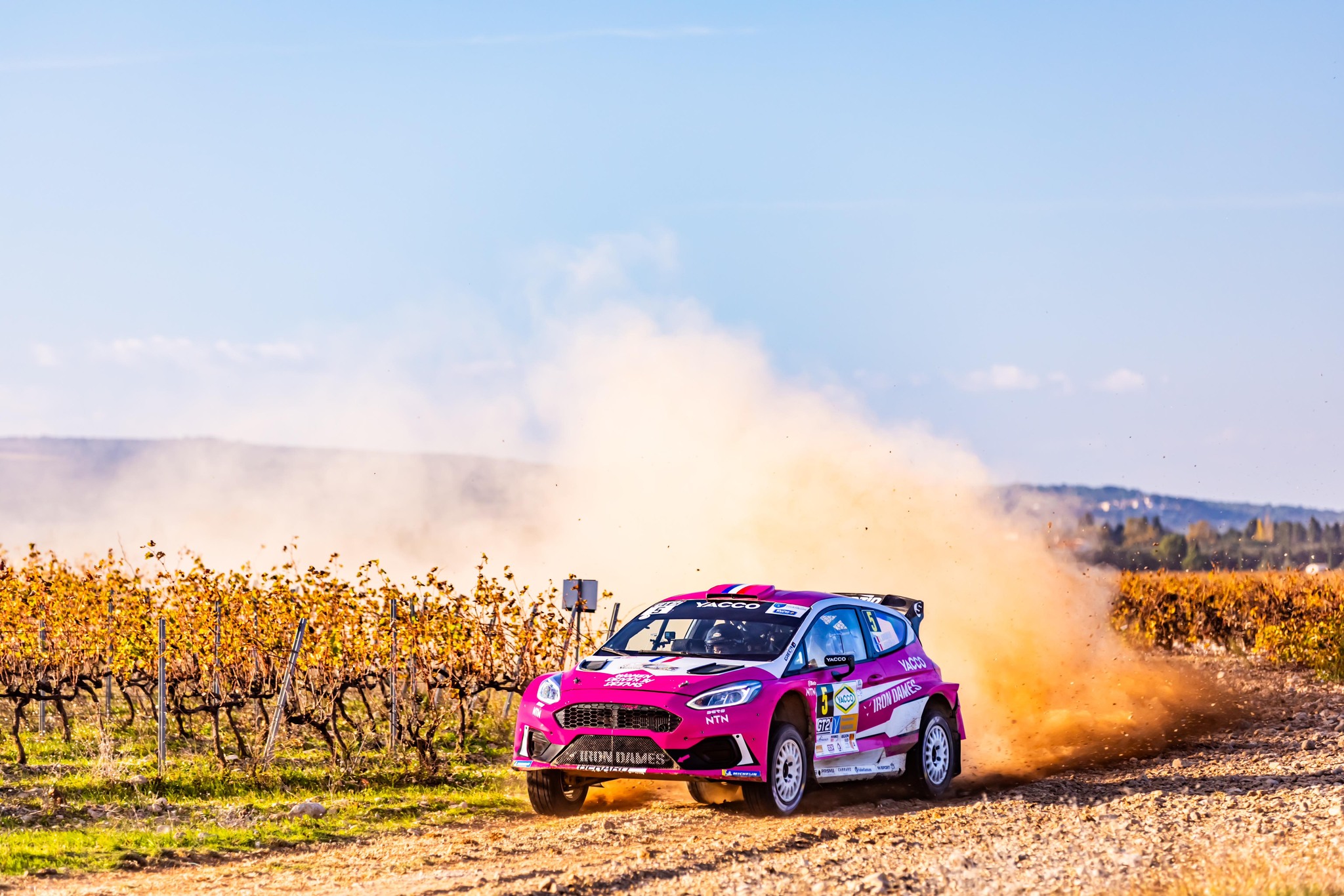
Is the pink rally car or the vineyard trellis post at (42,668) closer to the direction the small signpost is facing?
the vineyard trellis post

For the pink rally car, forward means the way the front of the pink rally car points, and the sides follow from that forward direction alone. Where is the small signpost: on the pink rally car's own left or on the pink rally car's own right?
on the pink rally car's own right

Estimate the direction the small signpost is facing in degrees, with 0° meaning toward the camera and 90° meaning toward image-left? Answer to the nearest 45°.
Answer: approximately 180°

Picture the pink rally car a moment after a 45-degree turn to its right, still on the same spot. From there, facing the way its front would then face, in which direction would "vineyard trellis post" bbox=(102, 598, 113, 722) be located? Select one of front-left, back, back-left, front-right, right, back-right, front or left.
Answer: front-right

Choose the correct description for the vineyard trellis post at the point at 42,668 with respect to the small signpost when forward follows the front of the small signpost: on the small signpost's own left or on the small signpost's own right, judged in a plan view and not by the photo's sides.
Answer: on the small signpost's own left

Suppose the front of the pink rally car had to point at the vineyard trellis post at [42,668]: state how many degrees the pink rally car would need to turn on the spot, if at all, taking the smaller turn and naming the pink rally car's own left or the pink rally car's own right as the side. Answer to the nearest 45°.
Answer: approximately 90° to the pink rally car's own right

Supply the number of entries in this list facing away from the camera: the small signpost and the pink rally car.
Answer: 1

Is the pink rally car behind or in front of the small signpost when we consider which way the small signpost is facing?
behind

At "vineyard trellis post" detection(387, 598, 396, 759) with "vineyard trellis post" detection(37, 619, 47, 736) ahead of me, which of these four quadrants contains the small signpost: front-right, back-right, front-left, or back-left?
back-right

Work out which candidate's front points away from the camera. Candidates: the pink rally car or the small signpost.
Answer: the small signpost

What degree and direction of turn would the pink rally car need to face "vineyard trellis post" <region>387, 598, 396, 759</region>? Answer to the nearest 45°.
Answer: approximately 90° to its right

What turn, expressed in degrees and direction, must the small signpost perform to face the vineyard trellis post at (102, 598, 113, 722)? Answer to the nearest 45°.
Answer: approximately 90° to its left
